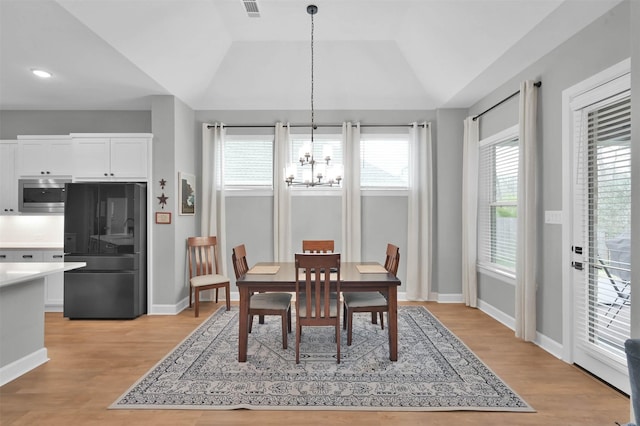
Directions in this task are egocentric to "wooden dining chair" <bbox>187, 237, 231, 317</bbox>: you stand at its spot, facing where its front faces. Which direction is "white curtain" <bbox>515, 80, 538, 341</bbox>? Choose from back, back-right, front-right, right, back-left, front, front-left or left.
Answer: front

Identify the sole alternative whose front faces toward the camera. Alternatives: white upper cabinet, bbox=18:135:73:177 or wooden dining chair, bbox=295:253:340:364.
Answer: the white upper cabinet

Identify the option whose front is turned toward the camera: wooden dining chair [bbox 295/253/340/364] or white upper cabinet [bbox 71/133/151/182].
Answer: the white upper cabinet

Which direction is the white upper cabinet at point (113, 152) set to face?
toward the camera

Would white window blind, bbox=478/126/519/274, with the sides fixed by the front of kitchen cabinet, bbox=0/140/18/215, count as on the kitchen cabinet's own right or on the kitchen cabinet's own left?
on the kitchen cabinet's own left

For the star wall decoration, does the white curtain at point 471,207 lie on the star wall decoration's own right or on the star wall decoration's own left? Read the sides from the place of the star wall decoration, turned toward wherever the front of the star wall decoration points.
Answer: on the star wall decoration's own left

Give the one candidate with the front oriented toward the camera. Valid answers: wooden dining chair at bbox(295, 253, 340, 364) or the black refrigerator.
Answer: the black refrigerator

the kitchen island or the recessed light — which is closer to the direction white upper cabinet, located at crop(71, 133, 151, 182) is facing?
the kitchen island

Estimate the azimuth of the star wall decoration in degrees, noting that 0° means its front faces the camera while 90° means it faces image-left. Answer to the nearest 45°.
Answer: approximately 0°

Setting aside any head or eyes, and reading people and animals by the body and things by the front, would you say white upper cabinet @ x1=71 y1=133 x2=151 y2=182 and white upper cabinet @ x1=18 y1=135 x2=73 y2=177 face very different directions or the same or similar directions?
same or similar directions

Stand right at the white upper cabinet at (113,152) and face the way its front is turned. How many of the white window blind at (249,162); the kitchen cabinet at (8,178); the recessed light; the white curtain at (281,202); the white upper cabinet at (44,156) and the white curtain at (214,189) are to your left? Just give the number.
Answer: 3

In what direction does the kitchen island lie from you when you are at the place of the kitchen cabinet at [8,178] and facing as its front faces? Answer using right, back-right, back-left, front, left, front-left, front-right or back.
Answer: front

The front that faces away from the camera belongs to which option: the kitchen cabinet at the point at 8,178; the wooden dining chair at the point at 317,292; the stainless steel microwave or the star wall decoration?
the wooden dining chair

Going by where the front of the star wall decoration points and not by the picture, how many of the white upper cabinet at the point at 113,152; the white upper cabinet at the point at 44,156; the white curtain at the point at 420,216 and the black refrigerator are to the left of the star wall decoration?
1

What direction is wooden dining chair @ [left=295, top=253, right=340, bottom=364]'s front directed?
away from the camera

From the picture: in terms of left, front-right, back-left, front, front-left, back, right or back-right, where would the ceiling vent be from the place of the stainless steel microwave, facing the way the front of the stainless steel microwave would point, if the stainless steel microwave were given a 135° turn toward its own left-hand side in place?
right

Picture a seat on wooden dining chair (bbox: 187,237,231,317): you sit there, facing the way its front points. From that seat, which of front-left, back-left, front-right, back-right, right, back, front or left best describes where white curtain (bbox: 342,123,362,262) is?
front-left

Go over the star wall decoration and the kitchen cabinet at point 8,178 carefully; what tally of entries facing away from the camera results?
0
